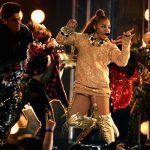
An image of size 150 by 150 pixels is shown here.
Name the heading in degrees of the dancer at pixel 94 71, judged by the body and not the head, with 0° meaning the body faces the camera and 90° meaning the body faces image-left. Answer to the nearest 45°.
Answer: approximately 315°

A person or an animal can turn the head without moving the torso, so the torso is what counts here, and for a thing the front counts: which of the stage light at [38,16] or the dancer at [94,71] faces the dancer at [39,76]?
the stage light

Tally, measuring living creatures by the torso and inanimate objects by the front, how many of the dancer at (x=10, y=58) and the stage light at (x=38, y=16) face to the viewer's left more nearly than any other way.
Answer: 0

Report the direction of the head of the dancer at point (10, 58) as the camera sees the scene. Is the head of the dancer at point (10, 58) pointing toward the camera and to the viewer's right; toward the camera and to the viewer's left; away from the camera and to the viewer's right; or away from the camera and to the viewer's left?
toward the camera and to the viewer's right

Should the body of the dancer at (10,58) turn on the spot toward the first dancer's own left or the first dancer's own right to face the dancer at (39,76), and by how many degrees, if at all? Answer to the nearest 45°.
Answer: approximately 90° to the first dancer's own left

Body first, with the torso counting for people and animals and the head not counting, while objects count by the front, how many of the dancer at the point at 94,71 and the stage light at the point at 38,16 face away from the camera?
0

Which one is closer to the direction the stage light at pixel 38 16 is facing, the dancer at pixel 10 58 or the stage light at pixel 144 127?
the dancer
